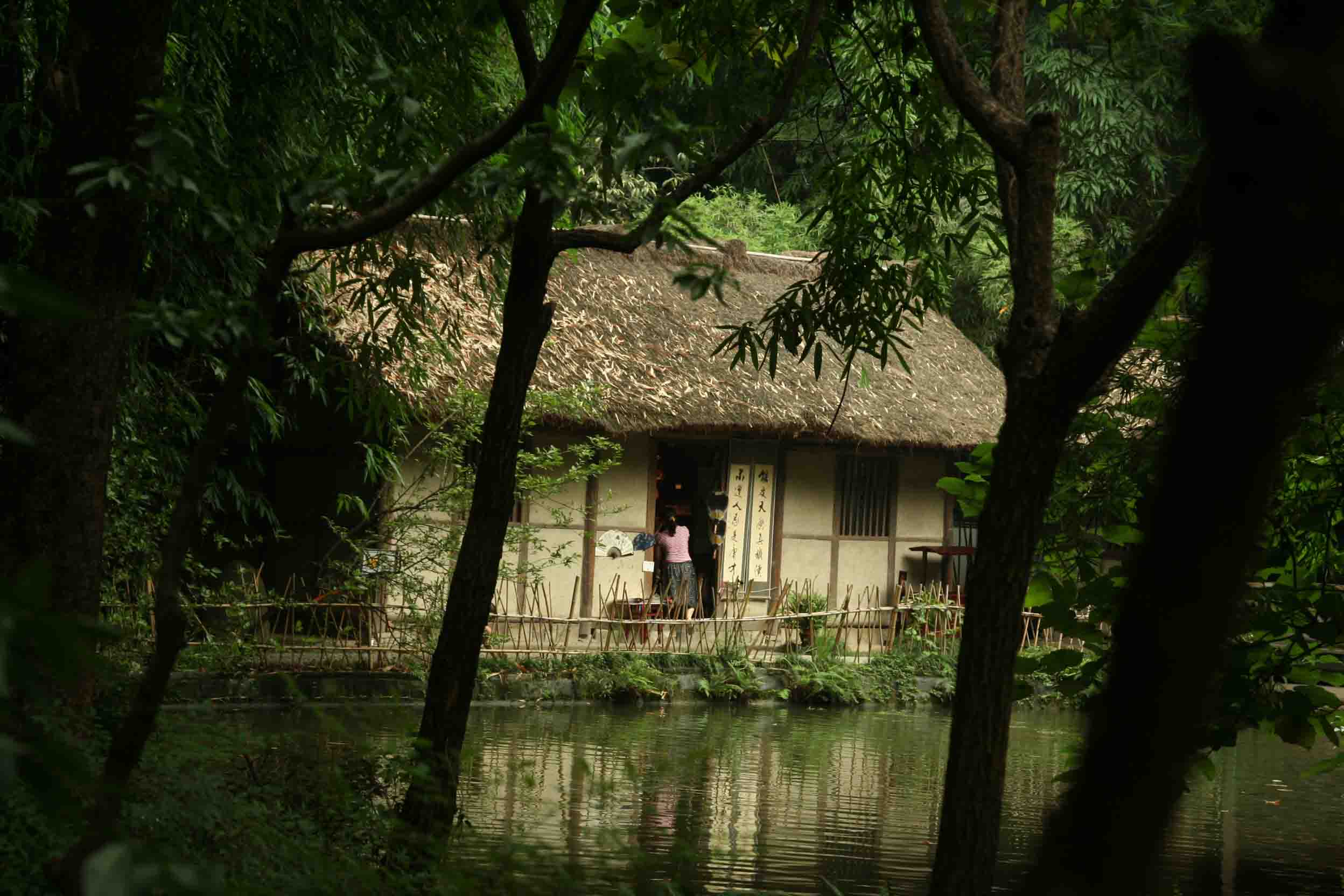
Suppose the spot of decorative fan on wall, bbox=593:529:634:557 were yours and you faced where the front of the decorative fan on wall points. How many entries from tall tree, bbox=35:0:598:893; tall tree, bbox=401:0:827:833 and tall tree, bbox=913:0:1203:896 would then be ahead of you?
3

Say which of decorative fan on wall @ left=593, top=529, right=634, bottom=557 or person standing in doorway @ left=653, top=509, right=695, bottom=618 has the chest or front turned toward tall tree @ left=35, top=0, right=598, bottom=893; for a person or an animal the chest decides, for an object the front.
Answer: the decorative fan on wall

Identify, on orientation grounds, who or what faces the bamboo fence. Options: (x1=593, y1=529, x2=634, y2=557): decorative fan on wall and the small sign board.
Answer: the decorative fan on wall

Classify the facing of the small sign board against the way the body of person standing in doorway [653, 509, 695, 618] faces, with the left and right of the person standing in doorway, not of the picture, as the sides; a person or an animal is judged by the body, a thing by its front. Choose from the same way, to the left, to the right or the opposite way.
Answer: the opposite way

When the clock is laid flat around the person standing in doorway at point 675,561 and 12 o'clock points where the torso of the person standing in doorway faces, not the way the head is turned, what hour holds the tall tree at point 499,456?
The tall tree is roughly at 6 o'clock from the person standing in doorway.

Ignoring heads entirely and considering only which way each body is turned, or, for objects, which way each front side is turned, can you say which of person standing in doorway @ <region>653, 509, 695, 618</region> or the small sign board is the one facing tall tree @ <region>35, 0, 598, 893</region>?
the small sign board

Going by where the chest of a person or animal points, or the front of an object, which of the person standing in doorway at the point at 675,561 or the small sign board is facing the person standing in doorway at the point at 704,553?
the person standing in doorway at the point at 675,561

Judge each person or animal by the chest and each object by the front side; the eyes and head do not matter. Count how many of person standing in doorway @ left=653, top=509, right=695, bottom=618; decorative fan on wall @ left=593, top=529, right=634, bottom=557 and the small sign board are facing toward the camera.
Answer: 2

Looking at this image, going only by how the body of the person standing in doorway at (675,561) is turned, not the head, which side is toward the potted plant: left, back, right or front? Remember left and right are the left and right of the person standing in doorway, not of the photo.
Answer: right

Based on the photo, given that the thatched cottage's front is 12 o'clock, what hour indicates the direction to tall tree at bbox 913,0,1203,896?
The tall tree is roughly at 12 o'clock from the thatched cottage.

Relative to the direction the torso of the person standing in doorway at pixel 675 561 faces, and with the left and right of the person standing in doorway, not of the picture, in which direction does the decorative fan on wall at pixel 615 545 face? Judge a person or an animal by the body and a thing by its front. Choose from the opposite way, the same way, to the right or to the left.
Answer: the opposite way

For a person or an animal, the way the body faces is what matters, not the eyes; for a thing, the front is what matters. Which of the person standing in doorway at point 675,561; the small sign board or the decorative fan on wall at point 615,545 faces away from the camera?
the person standing in doorway

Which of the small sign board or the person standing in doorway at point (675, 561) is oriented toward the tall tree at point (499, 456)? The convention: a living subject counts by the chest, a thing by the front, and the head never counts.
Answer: the small sign board

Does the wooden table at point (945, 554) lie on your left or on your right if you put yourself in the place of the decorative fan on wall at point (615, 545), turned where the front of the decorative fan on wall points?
on your left

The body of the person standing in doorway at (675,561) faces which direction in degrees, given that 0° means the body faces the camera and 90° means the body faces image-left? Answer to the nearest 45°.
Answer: approximately 180°

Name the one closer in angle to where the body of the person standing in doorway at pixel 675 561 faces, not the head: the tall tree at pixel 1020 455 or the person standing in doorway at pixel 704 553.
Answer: the person standing in doorway
